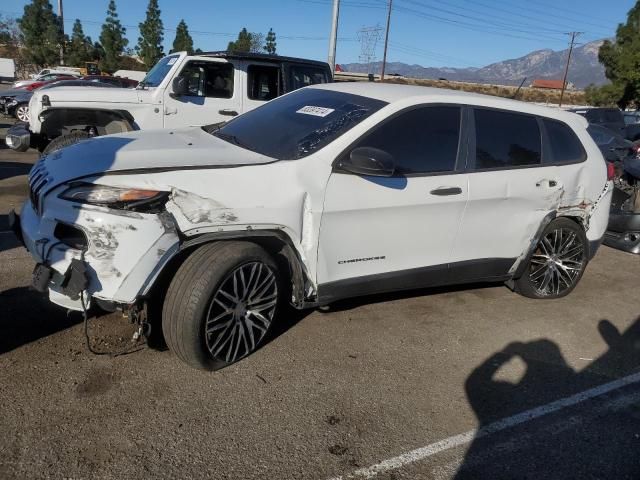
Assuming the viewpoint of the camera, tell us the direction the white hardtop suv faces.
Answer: facing to the left of the viewer

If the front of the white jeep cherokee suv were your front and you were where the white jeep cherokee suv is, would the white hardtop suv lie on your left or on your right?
on your right

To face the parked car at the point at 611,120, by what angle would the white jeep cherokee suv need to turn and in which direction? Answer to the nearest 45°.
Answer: approximately 180°

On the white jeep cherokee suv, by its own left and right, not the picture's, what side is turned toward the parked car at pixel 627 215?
back

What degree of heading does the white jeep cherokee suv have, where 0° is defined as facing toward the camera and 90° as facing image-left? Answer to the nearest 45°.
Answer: approximately 45°

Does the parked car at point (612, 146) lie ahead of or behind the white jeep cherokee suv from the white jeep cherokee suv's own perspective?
behind

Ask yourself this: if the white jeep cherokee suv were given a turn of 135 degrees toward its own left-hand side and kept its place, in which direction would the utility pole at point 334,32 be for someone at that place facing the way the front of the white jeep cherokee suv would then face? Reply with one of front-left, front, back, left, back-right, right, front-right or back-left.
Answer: left

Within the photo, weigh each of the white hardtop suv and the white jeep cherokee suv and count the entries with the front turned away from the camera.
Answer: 0

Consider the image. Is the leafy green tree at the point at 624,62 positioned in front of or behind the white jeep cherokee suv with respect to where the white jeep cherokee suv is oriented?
behind
